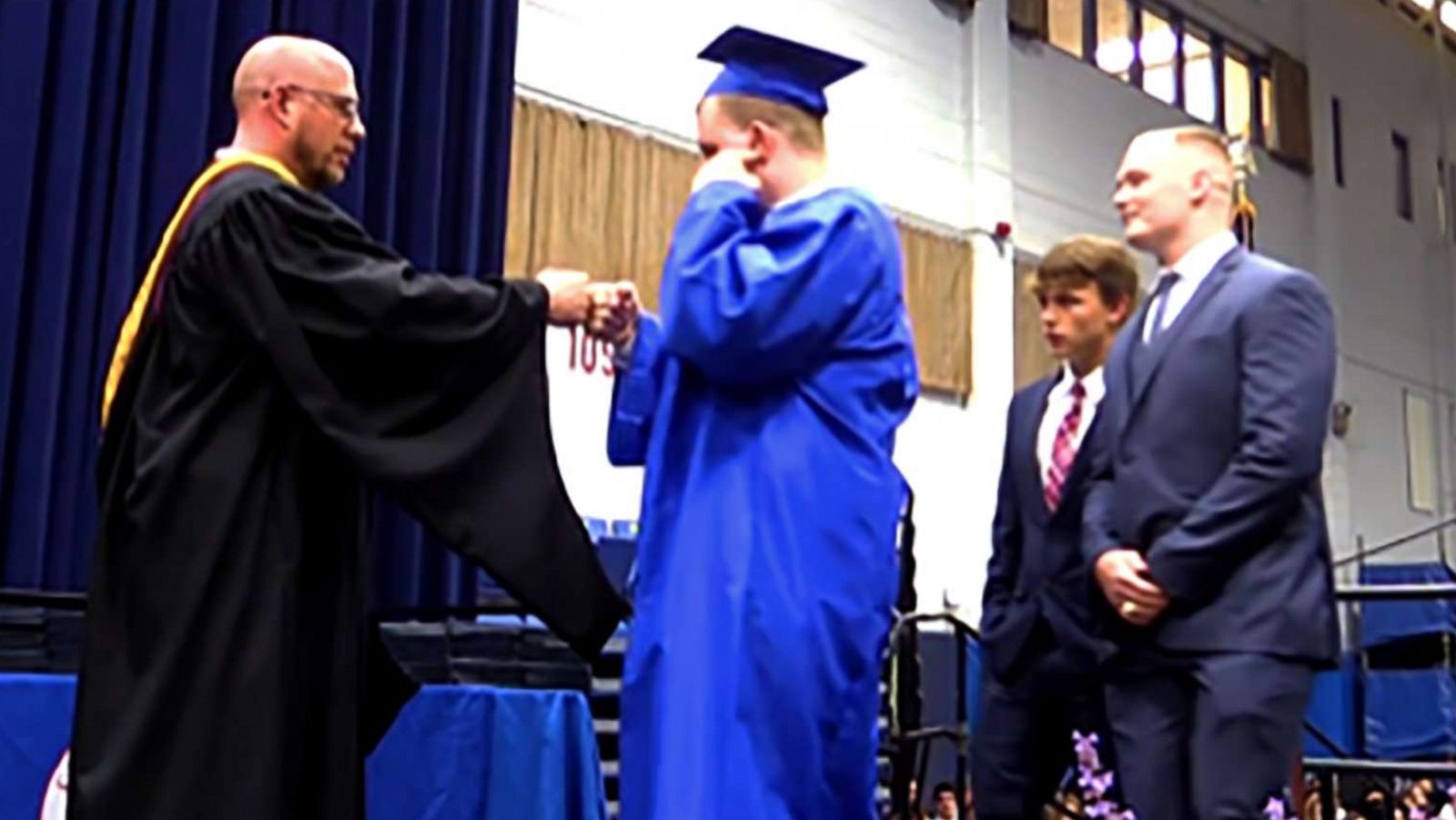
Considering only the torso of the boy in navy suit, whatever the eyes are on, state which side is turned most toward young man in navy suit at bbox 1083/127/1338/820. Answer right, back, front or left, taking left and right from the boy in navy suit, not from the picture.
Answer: left

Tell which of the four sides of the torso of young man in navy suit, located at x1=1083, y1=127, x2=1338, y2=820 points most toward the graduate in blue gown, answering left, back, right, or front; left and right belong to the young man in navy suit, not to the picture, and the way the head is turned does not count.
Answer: front

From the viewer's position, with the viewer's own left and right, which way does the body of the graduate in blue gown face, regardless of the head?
facing to the left of the viewer

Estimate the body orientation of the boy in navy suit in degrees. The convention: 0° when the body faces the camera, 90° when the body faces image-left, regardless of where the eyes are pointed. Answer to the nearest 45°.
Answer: approximately 45°

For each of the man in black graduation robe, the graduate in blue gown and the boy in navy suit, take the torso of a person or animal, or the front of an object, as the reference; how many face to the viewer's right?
1

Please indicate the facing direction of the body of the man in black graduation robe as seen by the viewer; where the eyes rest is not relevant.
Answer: to the viewer's right

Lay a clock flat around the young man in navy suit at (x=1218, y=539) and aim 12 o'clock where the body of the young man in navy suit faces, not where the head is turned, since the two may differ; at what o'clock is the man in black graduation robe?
The man in black graduation robe is roughly at 1 o'clock from the young man in navy suit.

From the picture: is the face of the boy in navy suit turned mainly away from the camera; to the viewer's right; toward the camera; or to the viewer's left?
to the viewer's left

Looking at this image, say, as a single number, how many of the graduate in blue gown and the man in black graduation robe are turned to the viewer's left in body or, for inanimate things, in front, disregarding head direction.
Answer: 1

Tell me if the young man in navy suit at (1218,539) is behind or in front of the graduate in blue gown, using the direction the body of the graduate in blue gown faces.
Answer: behind
